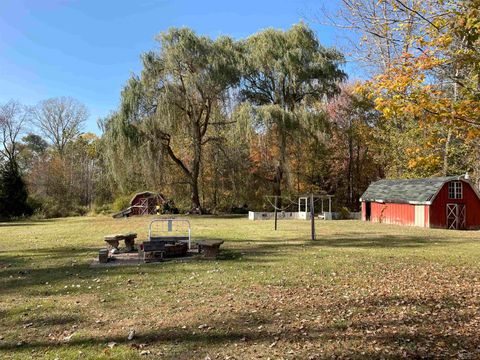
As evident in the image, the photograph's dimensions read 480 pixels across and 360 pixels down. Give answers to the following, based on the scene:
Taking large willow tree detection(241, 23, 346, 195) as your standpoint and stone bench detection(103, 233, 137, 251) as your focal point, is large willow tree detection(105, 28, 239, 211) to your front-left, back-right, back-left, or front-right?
front-right

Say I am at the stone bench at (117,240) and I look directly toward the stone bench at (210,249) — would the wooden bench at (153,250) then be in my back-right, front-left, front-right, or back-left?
front-right

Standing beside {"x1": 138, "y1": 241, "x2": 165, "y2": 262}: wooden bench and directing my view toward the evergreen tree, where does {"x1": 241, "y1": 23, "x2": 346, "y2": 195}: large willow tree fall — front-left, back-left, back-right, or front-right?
front-right

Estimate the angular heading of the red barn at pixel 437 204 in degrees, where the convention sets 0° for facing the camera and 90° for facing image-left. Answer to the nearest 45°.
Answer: approximately 315°

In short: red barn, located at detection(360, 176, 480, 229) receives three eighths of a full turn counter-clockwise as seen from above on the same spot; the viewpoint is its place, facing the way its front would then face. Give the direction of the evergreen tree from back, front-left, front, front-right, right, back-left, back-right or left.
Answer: left

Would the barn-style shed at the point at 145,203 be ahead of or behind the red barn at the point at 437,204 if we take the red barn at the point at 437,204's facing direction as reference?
behind

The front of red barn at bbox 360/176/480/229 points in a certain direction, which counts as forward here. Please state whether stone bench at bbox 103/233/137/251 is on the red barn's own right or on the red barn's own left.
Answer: on the red barn's own right

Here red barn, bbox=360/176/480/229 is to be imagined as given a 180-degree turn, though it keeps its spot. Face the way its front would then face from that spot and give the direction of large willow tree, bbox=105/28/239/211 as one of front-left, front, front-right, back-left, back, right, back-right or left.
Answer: front-left

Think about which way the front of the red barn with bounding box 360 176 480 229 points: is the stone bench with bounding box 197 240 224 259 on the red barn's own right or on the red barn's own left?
on the red barn's own right

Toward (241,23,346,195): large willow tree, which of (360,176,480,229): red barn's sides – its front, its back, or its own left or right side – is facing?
back

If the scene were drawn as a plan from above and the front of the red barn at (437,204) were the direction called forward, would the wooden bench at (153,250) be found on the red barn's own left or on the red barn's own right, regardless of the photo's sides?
on the red barn's own right
